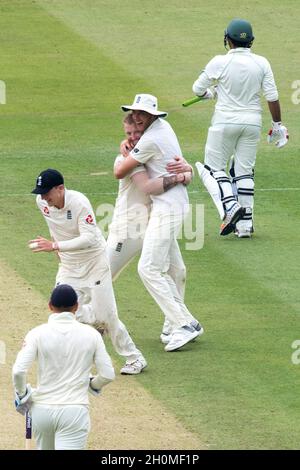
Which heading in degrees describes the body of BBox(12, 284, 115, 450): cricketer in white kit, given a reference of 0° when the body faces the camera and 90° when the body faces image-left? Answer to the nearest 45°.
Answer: approximately 180°

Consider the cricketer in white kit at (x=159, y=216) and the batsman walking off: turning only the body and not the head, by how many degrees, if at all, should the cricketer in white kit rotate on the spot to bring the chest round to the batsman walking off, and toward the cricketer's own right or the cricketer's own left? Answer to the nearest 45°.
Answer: approximately 90° to the cricketer's own right

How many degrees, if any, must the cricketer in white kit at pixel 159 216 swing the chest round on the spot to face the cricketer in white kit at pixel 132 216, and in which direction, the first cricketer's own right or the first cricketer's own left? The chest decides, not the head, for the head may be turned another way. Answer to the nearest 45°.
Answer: approximately 45° to the first cricketer's own right

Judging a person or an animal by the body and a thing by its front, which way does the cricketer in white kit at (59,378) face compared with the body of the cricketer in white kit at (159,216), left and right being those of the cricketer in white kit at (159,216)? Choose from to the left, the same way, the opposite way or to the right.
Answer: to the right

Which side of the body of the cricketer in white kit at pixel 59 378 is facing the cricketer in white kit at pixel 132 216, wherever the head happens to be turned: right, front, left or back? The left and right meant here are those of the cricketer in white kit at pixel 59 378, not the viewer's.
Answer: front

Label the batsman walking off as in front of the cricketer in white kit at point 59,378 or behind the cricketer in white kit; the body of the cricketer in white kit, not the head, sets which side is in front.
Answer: in front

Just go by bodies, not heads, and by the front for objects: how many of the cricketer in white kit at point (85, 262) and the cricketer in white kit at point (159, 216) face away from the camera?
0

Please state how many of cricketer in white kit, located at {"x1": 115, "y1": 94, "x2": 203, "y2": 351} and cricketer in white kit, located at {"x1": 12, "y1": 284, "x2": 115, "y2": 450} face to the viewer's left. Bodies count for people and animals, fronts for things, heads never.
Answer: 1

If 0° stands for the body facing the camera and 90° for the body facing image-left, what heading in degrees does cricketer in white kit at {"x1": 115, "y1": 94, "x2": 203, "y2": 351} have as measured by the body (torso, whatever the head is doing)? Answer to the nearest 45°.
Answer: approximately 90°
